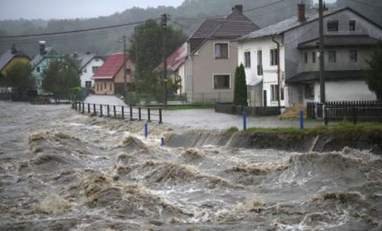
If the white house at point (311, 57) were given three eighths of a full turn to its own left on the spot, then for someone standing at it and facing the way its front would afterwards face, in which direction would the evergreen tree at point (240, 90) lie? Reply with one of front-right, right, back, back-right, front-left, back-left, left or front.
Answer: back

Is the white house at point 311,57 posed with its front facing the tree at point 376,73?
no
